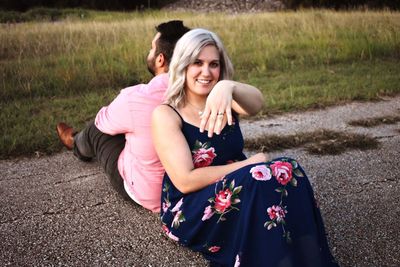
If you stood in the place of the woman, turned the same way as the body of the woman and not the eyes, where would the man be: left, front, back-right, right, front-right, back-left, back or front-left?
back

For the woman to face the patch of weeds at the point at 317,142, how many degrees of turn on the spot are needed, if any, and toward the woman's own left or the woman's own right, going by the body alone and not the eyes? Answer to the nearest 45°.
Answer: approximately 135° to the woman's own left

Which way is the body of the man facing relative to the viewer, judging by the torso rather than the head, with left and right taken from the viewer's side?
facing away from the viewer and to the left of the viewer

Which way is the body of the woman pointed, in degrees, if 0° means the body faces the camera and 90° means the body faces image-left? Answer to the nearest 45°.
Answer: approximately 315°

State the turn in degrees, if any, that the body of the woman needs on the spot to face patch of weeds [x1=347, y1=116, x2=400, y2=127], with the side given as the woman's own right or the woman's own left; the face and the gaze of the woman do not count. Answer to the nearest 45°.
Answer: approximately 90° to the woman's own left

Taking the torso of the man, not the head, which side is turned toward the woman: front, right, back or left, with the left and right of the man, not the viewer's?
back
